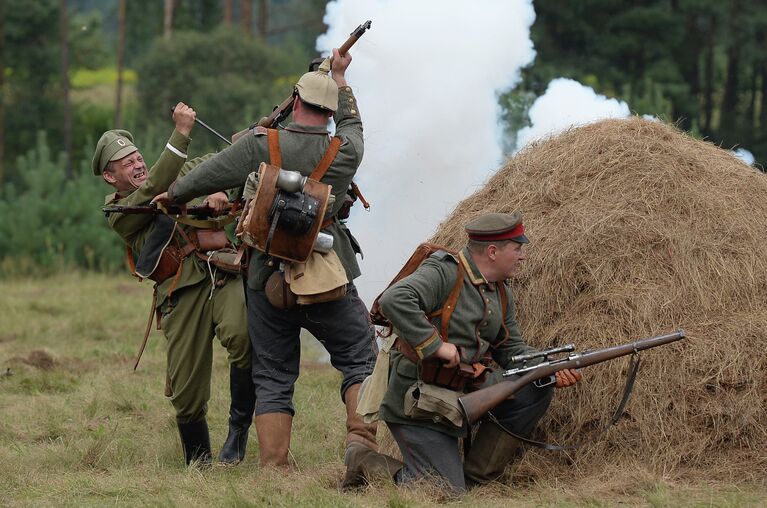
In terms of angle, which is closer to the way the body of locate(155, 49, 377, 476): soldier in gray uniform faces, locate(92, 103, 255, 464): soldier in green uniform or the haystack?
the soldier in green uniform

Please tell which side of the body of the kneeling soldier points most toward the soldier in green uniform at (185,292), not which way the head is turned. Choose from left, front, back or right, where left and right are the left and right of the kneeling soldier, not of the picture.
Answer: back

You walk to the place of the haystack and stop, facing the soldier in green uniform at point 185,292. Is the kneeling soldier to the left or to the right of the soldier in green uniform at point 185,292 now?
left

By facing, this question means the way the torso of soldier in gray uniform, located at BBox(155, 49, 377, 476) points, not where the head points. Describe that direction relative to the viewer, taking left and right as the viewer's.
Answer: facing away from the viewer

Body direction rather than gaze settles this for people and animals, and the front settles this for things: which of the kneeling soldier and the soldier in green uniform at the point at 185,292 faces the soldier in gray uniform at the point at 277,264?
the soldier in green uniform at the point at 185,292

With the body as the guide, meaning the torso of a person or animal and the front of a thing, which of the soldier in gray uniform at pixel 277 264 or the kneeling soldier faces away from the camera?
the soldier in gray uniform

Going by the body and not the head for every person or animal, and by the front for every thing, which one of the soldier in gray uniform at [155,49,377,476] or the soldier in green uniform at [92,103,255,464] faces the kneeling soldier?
the soldier in green uniform at [92,103,255,464]

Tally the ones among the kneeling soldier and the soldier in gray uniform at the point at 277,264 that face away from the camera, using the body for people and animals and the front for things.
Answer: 1

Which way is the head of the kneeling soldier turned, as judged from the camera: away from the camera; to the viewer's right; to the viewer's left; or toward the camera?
to the viewer's right

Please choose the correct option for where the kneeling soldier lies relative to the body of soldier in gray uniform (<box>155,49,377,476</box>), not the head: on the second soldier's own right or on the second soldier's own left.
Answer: on the second soldier's own right

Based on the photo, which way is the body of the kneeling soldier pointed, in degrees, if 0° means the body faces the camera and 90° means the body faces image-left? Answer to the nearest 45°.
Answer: approximately 315°

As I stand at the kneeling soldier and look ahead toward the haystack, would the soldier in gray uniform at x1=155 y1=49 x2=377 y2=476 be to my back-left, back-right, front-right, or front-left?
back-left

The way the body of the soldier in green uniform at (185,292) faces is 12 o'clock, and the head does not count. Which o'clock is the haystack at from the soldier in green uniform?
The haystack is roughly at 11 o'clock from the soldier in green uniform.
